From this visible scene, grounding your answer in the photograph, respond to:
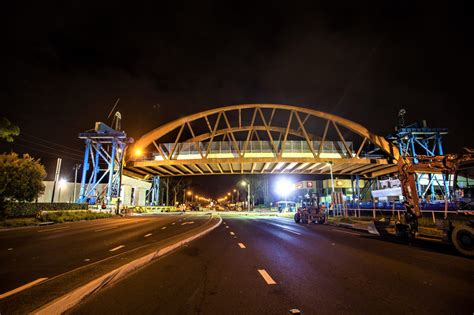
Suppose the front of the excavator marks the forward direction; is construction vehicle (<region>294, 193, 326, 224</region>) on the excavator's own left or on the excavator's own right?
on the excavator's own right

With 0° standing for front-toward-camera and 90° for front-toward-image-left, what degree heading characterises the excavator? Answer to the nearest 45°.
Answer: approximately 90°

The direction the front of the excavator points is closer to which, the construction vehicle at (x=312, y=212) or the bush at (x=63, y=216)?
the bush

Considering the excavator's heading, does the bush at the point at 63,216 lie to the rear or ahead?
ahead

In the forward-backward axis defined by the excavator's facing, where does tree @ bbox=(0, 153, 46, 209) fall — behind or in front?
in front
